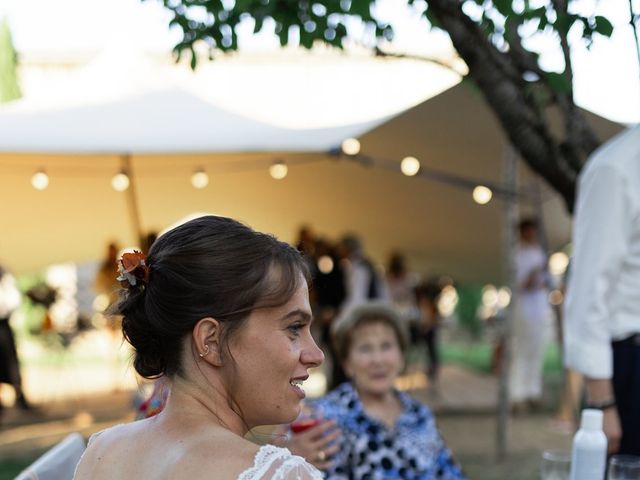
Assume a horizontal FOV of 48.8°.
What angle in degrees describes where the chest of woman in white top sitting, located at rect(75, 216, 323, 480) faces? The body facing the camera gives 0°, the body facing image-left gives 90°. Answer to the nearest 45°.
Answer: approximately 225°

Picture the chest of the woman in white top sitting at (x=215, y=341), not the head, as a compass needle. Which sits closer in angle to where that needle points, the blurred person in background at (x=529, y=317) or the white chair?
the blurred person in background

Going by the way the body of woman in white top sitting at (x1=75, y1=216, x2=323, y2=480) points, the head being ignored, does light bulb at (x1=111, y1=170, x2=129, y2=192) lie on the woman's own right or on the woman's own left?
on the woman's own left

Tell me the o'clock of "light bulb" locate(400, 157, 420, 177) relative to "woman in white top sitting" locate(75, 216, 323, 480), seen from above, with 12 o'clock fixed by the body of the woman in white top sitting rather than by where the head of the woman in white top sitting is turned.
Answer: The light bulb is roughly at 11 o'clock from the woman in white top sitting.

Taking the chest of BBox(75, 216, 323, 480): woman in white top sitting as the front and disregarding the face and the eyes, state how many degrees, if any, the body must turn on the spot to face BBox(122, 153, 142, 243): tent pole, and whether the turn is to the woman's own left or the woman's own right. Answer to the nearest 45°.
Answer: approximately 45° to the woman's own left

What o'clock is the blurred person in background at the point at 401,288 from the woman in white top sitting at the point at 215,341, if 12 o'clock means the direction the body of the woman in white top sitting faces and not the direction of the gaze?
The blurred person in background is roughly at 11 o'clock from the woman in white top sitting.

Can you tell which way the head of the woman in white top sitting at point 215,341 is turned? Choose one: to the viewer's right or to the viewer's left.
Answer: to the viewer's right
